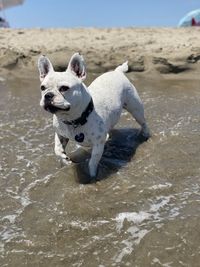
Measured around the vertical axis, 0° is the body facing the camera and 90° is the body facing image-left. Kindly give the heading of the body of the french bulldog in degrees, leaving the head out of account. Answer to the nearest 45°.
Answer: approximately 45°

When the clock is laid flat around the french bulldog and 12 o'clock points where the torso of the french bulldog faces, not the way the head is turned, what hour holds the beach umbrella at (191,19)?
The beach umbrella is roughly at 5 o'clock from the french bulldog.

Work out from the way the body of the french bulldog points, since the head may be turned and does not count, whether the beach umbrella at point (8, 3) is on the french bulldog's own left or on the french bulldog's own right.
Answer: on the french bulldog's own right
